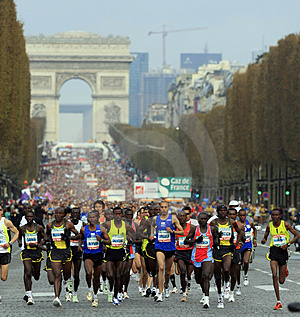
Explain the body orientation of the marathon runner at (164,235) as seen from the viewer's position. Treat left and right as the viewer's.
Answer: facing the viewer

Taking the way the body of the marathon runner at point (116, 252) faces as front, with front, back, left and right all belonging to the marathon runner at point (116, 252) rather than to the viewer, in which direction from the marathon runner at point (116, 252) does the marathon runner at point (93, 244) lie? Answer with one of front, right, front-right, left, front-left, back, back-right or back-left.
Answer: right

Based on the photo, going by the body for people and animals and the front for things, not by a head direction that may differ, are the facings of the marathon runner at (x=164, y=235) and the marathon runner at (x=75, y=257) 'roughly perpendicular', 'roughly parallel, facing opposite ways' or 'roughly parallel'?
roughly parallel

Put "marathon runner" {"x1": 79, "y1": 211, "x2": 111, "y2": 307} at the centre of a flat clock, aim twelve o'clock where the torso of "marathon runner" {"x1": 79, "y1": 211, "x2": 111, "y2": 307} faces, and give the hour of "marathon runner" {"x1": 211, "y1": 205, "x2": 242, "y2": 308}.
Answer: "marathon runner" {"x1": 211, "y1": 205, "x2": 242, "y2": 308} is roughly at 9 o'clock from "marathon runner" {"x1": 79, "y1": 211, "x2": 111, "y2": 307}.

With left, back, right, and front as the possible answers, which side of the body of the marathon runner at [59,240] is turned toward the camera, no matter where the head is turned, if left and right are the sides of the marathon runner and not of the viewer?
front

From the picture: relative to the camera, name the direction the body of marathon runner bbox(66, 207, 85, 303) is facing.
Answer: toward the camera

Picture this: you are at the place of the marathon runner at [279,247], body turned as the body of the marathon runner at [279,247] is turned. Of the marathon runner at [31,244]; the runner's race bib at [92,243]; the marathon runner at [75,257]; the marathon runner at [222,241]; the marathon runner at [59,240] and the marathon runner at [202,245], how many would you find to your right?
6

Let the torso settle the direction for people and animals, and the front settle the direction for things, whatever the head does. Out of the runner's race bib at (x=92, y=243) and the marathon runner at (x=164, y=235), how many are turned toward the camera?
2

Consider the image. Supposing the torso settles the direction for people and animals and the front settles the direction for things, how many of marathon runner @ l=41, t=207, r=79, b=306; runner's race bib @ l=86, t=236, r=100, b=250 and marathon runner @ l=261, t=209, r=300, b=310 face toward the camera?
3

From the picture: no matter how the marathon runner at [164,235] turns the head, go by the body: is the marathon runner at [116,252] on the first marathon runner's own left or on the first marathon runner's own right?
on the first marathon runner's own right
